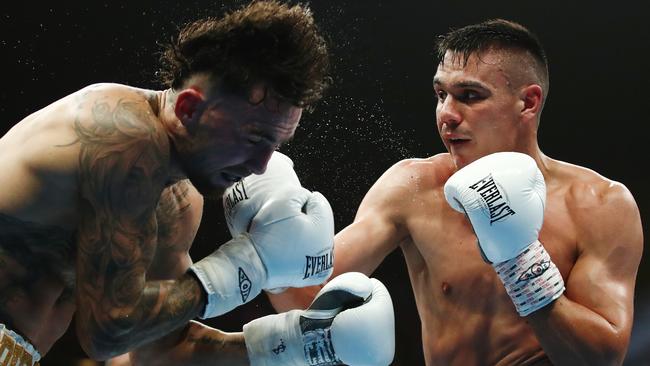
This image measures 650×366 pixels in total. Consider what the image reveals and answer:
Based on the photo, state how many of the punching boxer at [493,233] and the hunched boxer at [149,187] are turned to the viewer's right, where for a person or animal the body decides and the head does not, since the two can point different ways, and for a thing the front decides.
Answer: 1

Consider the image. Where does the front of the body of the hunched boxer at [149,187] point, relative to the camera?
to the viewer's right

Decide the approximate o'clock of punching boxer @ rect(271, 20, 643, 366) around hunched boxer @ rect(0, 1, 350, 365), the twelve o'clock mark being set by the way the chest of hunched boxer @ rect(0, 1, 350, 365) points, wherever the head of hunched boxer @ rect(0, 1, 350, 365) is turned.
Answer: punching boxer @ rect(271, 20, 643, 366) is roughly at 11 o'clock from hunched boxer @ rect(0, 1, 350, 365).

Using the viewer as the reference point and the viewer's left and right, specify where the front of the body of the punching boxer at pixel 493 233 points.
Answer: facing the viewer and to the left of the viewer

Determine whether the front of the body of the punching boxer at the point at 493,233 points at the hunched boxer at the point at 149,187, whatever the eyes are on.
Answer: yes
